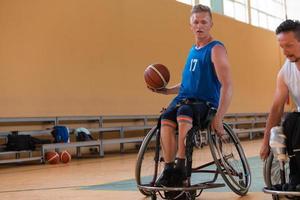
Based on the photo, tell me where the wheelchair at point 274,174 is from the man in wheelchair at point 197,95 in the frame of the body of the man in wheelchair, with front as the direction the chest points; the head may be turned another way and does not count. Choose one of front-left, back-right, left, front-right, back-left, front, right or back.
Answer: left

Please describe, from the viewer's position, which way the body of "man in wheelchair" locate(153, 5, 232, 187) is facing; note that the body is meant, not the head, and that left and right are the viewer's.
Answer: facing the viewer and to the left of the viewer

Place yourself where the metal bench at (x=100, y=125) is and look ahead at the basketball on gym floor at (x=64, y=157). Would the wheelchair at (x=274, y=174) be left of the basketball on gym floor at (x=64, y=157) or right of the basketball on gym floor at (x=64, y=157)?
left

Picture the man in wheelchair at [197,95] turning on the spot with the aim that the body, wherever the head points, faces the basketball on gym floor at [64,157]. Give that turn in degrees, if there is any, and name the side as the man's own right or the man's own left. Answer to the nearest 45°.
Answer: approximately 90° to the man's own right

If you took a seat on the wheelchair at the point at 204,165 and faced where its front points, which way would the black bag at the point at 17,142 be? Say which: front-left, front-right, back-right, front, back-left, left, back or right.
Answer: right

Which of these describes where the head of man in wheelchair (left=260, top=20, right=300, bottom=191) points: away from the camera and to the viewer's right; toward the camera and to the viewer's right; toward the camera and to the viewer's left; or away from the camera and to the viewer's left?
toward the camera and to the viewer's left

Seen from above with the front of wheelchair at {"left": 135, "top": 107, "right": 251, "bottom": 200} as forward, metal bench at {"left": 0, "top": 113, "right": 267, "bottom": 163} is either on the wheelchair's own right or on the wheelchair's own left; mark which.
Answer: on the wheelchair's own right

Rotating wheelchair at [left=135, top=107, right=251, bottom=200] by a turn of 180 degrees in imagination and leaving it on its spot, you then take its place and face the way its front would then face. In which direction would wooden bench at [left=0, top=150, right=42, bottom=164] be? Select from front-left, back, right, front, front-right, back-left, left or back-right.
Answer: left
